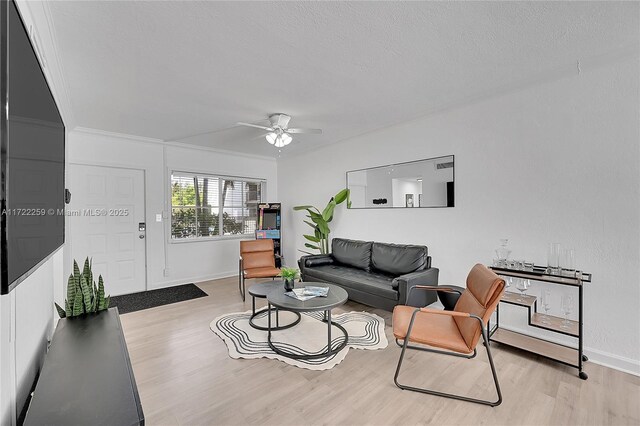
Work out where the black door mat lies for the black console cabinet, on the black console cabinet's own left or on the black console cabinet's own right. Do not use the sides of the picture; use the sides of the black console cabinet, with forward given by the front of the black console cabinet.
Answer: on the black console cabinet's own left

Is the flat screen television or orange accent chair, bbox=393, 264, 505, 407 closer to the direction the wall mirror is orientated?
the flat screen television

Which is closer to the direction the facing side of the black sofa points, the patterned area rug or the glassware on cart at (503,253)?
the patterned area rug

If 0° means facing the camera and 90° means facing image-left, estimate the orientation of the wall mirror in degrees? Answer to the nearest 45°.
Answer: approximately 45°

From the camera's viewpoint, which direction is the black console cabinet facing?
to the viewer's right

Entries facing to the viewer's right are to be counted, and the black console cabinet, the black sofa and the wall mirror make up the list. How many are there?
1

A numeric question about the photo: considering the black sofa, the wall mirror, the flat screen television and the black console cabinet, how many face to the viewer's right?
2

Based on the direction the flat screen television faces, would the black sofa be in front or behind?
in front

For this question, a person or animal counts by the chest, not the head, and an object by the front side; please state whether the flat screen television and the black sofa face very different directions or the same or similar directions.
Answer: very different directions

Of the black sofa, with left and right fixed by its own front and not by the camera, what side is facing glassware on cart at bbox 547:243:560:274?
left

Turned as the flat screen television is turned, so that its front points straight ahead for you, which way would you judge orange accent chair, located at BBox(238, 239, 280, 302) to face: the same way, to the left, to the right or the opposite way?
to the right

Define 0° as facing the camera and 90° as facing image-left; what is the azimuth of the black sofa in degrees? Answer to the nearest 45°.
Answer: approximately 45°

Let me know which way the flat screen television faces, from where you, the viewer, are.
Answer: facing to the right of the viewer
